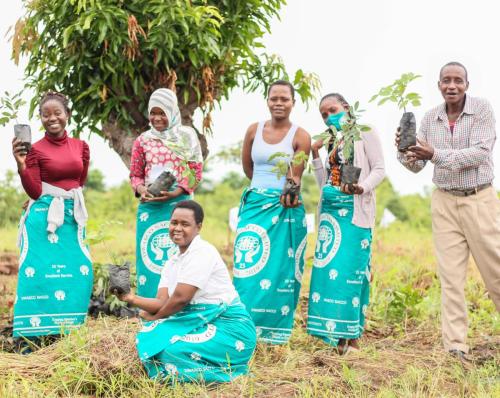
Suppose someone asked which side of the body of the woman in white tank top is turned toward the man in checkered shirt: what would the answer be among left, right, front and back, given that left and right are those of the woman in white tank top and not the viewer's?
left

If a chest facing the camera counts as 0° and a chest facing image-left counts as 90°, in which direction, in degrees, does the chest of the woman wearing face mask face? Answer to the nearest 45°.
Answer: approximately 45°

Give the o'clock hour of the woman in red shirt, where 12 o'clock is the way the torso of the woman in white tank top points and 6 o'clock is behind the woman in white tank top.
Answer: The woman in red shirt is roughly at 3 o'clock from the woman in white tank top.

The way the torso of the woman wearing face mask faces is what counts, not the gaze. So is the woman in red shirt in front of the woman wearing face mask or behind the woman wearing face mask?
in front

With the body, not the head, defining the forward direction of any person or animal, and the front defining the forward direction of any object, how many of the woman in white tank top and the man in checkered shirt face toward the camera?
2

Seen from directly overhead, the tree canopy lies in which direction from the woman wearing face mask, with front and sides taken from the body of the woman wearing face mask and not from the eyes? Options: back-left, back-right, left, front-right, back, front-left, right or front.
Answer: right

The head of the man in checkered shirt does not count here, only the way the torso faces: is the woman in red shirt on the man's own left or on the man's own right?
on the man's own right
